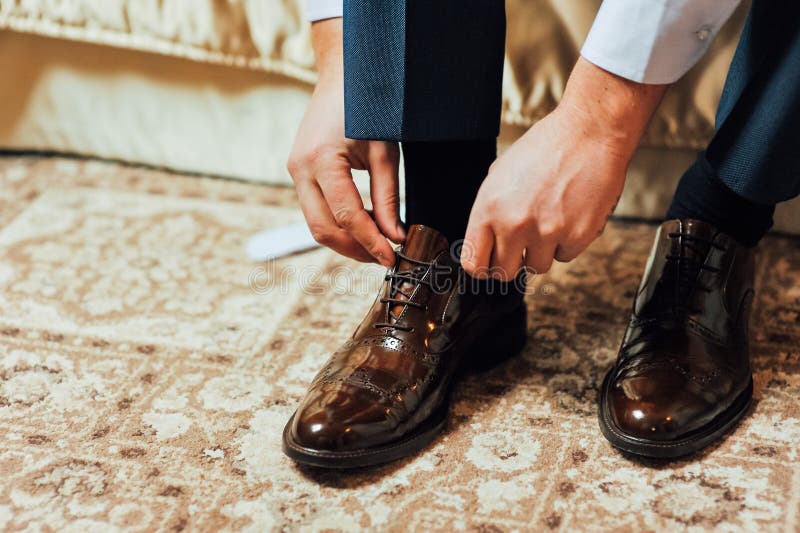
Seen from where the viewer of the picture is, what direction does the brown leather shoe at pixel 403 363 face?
facing the viewer and to the left of the viewer
